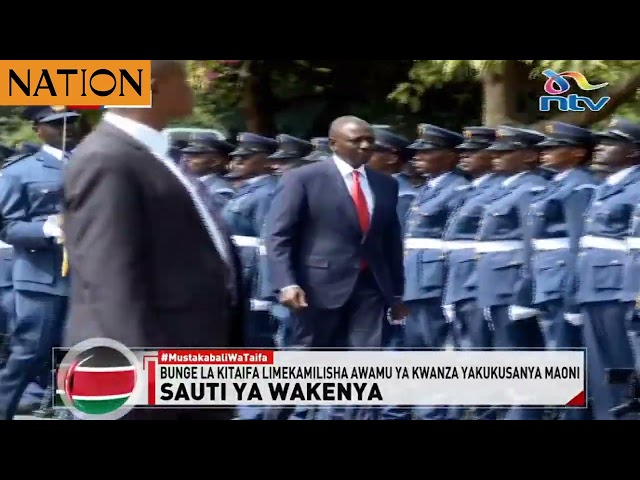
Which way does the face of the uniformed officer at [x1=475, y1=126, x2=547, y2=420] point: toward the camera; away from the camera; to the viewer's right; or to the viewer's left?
to the viewer's left

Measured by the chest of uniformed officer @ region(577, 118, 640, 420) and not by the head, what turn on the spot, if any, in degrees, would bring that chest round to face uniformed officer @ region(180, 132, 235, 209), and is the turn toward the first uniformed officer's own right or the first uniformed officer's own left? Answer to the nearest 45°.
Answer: approximately 45° to the first uniformed officer's own right

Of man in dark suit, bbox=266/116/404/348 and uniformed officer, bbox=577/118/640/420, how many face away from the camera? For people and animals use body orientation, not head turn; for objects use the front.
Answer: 0

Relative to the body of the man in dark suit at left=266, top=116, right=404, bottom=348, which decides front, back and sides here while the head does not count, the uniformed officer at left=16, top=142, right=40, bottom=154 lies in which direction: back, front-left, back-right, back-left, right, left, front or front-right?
back-right

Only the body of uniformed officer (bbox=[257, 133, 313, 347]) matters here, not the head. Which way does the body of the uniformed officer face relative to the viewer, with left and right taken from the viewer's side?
facing the viewer and to the left of the viewer

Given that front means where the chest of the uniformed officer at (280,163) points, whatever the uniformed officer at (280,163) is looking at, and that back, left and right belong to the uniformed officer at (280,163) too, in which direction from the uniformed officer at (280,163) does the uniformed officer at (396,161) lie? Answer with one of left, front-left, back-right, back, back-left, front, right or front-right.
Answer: back-left

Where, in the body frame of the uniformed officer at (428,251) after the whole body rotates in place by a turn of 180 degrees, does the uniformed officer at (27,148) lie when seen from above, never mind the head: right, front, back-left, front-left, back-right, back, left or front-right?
back-left

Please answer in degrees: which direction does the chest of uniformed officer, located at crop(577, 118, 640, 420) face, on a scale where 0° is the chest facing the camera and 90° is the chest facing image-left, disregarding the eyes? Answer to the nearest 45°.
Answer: approximately 45°

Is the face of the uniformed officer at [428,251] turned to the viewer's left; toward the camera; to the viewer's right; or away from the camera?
to the viewer's left

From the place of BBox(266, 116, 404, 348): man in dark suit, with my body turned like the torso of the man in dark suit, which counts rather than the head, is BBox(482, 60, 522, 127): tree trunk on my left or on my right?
on my left

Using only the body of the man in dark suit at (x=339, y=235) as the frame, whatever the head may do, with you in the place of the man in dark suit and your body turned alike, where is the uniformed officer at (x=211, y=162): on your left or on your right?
on your right
